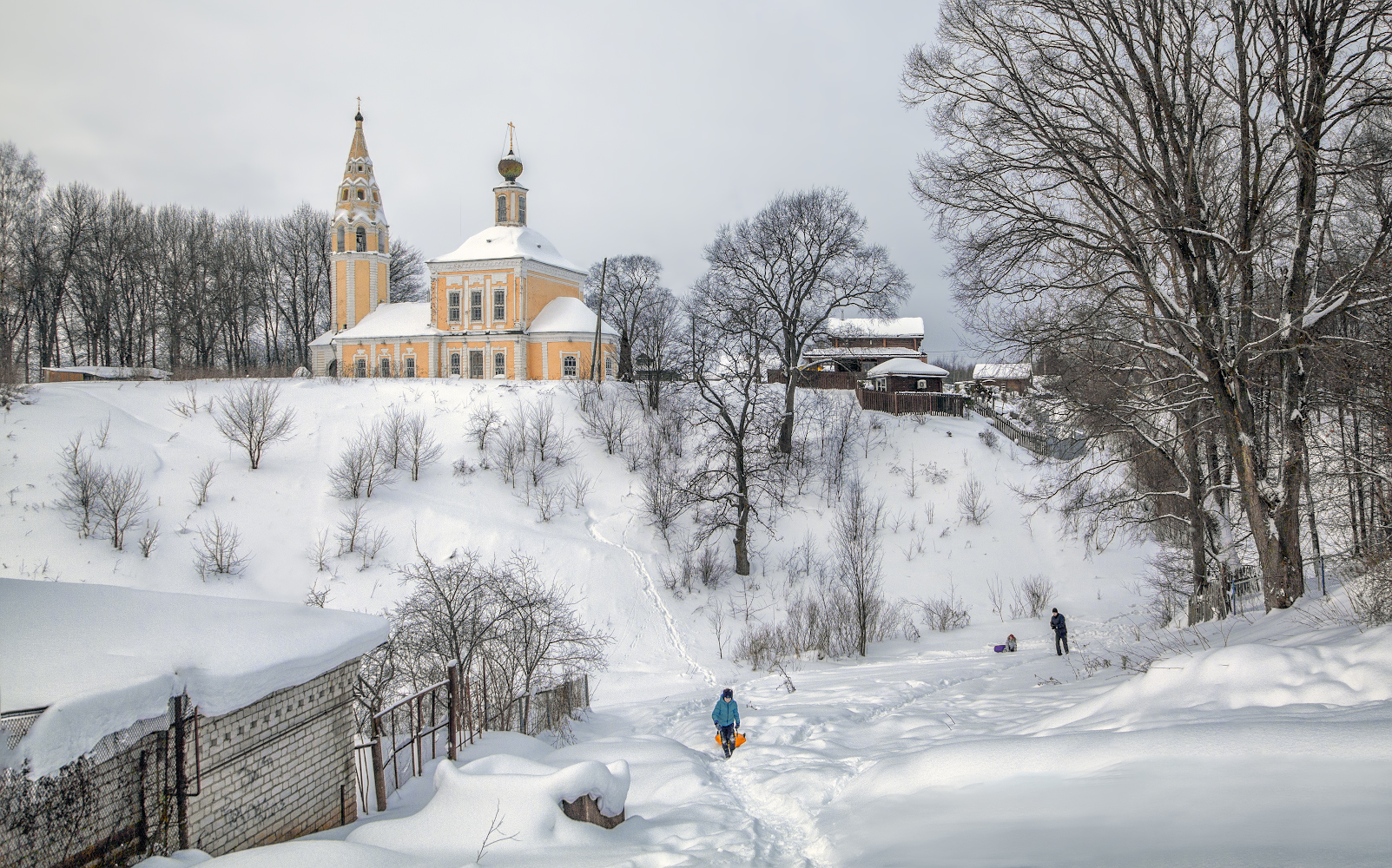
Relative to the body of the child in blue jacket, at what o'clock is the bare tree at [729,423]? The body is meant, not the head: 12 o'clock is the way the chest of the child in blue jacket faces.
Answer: The bare tree is roughly at 6 o'clock from the child in blue jacket.

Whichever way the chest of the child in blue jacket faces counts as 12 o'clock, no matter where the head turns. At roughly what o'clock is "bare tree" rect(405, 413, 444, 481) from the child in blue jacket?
The bare tree is roughly at 5 o'clock from the child in blue jacket.

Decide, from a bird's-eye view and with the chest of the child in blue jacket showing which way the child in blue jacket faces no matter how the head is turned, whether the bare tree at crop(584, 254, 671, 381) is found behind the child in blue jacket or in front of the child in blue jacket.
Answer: behind

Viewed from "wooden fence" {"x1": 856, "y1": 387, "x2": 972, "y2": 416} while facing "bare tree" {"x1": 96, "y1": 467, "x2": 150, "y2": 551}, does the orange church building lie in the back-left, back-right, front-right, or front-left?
front-right

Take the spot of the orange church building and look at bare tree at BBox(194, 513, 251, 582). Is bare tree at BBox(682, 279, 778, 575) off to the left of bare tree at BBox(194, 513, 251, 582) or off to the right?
left

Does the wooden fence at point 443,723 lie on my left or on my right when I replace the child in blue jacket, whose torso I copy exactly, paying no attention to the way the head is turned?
on my right

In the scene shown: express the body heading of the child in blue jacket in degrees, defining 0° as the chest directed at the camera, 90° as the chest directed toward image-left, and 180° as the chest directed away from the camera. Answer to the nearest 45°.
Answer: approximately 0°

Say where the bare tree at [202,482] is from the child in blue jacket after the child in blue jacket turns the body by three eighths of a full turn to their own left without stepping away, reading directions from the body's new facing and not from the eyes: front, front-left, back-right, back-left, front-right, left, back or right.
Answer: left

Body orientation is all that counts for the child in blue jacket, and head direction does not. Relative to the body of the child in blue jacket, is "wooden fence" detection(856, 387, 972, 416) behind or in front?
behind

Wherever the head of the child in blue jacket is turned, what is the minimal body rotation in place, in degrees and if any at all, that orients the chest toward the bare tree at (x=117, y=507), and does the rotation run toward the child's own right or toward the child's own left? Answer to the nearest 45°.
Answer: approximately 135° to the child's own right

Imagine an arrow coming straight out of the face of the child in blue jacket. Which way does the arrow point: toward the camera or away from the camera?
toward the camera

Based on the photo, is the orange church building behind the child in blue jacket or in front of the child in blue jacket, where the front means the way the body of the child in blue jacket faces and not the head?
behind

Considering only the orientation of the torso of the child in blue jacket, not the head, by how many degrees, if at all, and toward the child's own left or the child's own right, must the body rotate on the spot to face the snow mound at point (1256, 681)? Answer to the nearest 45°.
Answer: approximately 45° to the child's own left

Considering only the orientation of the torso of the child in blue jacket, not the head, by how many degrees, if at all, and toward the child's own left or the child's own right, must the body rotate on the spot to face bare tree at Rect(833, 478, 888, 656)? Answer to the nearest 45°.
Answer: approximately 180°

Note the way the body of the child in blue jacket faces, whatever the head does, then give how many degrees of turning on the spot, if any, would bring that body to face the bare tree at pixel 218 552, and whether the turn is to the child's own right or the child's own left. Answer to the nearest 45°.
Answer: approximately 135° to the child's own right

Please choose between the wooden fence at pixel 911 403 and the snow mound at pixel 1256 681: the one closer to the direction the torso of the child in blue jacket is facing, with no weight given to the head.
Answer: the snow mound
